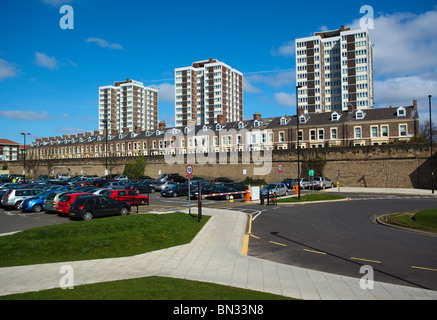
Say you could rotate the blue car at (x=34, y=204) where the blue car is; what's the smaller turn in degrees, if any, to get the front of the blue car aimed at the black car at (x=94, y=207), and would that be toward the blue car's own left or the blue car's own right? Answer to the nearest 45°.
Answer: approximately 90° to the blue car's own left

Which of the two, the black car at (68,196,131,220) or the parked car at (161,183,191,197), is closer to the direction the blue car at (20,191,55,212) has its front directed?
the black car

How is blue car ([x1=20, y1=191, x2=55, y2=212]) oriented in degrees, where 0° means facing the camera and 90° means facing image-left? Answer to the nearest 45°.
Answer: approximately 45°

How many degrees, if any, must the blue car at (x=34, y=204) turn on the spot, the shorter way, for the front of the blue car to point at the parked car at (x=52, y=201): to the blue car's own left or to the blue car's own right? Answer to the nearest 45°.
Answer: approximately 90° to the blue car's own left

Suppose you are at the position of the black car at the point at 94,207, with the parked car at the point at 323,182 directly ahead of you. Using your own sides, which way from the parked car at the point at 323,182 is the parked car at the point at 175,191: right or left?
left

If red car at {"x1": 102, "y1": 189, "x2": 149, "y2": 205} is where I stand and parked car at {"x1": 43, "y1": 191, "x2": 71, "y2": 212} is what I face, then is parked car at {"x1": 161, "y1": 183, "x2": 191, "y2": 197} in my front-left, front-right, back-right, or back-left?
back-right

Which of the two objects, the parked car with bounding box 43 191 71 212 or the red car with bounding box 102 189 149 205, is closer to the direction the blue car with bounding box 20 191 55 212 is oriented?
the parked car

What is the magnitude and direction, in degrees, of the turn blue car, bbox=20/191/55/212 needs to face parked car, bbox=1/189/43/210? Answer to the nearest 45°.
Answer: approximately 90° to its right
